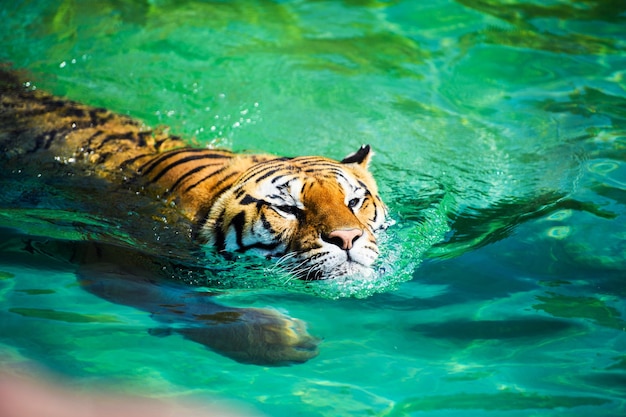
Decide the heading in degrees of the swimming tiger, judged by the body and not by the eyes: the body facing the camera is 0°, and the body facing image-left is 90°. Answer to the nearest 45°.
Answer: approximately 315°
